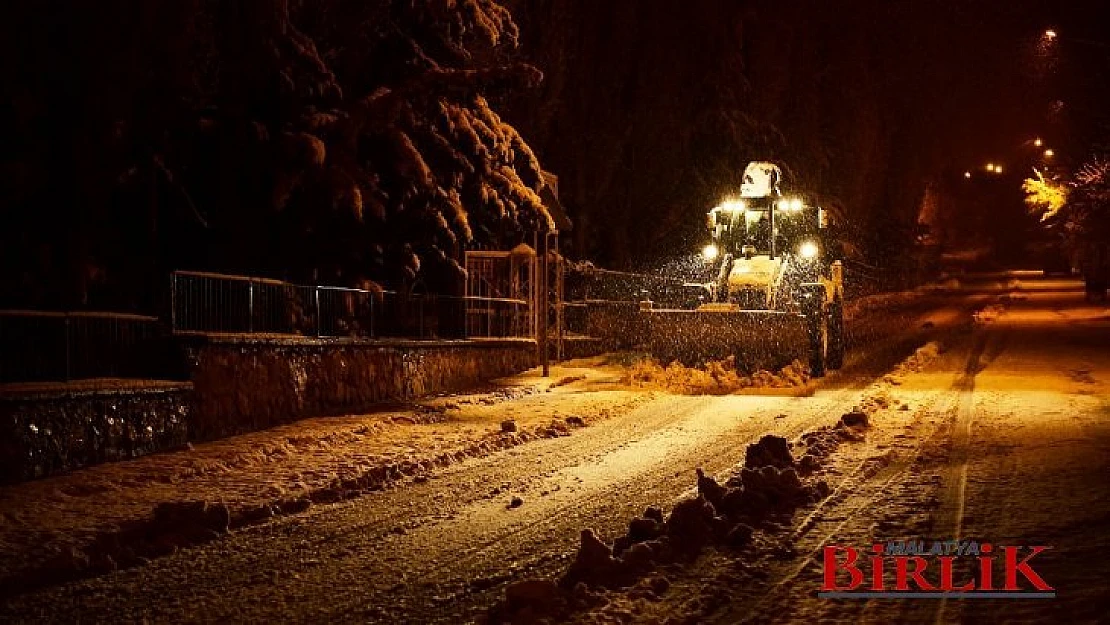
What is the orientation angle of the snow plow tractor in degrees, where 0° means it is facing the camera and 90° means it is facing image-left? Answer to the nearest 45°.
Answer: approximately 45°

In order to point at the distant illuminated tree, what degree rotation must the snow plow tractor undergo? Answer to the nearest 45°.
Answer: approximately 180°

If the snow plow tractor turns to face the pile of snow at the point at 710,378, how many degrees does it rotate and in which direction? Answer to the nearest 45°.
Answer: approximately 45° to its left

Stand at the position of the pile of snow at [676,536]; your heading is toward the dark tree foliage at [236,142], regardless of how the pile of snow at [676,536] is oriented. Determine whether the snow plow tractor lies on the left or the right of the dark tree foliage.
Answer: right

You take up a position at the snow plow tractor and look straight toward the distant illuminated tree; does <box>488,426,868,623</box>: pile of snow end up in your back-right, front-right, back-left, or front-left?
back-right

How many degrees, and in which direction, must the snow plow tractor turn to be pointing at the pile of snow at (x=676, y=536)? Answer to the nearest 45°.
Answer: approximately 45° to its left
